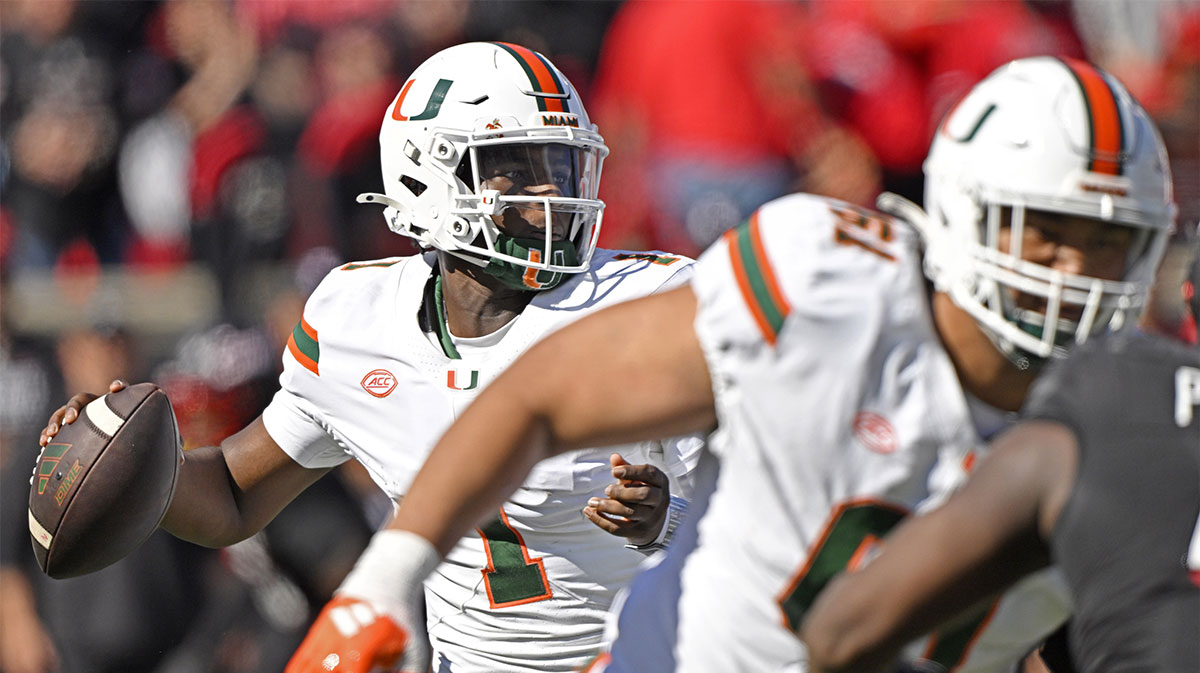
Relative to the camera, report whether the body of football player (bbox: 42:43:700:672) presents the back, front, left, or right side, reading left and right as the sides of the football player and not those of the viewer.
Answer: front

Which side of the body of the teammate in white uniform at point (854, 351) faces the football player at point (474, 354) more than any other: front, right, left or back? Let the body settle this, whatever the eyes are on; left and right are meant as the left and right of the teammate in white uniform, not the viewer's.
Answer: back

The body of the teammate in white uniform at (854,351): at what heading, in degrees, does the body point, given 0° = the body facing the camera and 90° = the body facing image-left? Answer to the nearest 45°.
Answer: approximately 315°

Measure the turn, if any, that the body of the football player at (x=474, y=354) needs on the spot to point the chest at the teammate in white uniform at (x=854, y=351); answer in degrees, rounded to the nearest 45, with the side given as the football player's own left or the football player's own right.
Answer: approximately 45° to the football player's own left

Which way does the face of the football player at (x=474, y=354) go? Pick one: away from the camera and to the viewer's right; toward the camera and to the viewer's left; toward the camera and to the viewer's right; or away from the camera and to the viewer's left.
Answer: toward the camera and to the viewer's right
